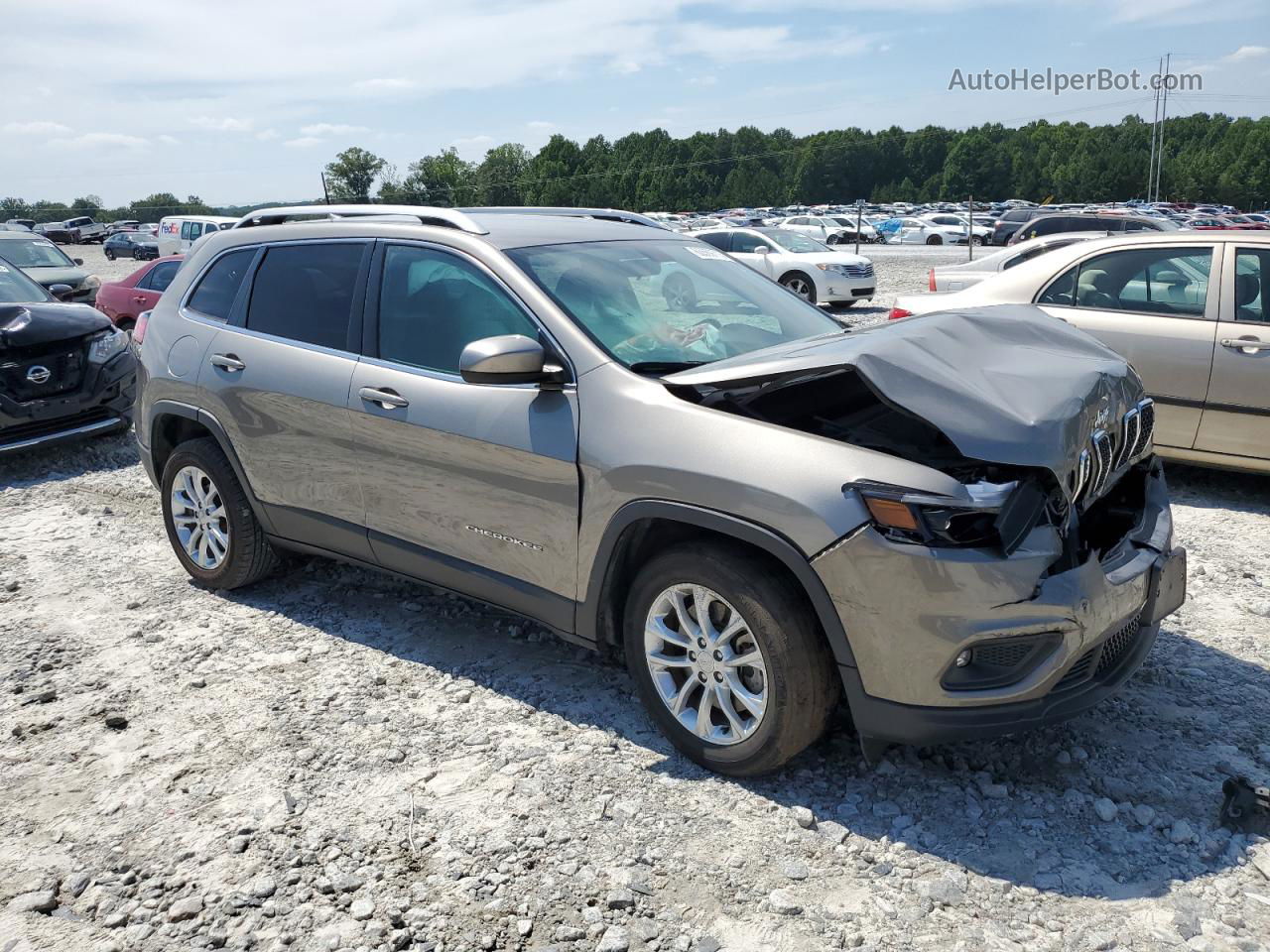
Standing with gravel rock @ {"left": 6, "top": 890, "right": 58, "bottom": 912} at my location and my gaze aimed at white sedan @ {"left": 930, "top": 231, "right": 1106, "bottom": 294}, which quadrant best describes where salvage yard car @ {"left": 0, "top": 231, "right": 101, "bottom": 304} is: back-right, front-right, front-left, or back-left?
front-left

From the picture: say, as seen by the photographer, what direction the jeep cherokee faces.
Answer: facing the viewer and to the right of the viewer

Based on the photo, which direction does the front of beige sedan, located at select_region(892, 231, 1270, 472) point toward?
to the viewer's right

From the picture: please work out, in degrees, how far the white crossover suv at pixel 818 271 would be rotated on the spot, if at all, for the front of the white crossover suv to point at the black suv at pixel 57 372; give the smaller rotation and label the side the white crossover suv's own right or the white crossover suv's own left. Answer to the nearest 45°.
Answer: approximately 90° to the white crossover suv's own right

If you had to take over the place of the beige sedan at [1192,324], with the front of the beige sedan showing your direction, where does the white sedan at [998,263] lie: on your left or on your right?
on your left

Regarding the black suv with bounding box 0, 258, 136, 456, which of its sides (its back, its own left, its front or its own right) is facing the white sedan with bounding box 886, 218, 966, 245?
left

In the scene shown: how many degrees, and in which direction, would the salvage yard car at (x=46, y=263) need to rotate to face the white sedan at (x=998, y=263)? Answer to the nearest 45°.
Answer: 0° — it already faces it

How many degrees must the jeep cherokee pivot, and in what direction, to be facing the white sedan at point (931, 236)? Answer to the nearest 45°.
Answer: approximately 135° to its left

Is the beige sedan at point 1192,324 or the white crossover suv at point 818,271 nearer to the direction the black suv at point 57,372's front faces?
the beige sedan
